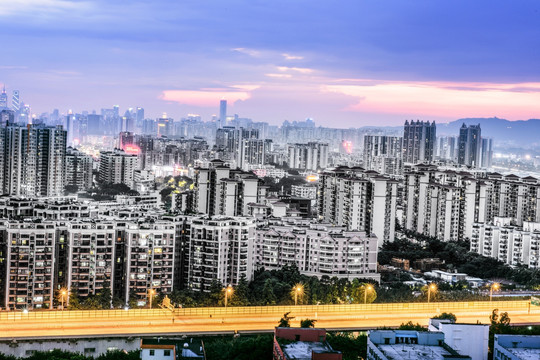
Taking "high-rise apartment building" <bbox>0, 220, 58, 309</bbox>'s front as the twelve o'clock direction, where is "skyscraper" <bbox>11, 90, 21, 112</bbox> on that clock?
The skyscraper is roughly at 6 o'clock from the high-rise apartment building.

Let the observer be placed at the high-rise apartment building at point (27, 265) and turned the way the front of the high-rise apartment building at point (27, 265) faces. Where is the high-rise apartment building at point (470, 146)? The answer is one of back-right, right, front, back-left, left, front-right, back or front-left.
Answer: back-left

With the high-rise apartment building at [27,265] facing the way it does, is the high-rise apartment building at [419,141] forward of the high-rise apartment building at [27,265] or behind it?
behind

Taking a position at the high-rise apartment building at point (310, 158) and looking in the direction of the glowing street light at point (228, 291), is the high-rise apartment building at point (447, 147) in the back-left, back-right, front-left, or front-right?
back-left

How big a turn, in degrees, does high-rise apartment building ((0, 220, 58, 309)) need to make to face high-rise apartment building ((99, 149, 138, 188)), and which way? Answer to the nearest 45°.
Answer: approximately 180°

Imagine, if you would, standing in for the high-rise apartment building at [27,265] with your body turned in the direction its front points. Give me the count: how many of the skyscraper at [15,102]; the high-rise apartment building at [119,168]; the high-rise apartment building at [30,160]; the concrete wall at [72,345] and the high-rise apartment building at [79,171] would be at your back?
4

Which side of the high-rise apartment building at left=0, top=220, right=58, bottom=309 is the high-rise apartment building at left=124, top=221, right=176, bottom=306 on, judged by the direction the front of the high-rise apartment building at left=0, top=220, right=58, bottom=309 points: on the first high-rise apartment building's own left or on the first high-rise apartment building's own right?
on the first high-rise apartment building's own left

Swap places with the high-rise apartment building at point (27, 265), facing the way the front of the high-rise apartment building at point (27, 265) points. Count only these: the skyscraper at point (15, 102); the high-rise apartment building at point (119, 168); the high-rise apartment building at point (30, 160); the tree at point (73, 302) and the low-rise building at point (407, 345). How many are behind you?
3

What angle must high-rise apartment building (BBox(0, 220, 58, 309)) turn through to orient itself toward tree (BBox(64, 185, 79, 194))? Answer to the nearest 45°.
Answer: approximately 180°

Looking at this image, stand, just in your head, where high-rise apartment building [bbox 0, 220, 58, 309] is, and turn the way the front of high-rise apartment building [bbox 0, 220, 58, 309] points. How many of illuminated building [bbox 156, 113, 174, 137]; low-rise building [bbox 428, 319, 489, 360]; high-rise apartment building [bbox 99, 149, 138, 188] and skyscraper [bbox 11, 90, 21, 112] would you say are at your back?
3

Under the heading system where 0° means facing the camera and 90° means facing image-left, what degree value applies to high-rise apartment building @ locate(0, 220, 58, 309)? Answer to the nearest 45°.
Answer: approximately 0°

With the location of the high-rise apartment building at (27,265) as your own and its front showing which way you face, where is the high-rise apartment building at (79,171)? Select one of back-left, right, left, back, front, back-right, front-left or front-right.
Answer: back

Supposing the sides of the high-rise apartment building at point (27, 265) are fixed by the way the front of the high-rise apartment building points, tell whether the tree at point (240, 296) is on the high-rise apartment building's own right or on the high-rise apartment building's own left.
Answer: on the high-rise apartment building's own left

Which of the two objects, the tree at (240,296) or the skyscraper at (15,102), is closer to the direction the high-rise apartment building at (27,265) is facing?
the tree

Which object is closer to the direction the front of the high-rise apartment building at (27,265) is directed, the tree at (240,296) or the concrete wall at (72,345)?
the concrete wall

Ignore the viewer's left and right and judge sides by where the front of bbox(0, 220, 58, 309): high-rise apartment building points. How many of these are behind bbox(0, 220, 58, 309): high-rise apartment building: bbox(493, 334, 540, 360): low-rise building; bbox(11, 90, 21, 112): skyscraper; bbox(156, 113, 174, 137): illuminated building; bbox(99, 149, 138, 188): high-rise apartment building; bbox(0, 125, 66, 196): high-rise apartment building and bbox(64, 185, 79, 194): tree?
5
